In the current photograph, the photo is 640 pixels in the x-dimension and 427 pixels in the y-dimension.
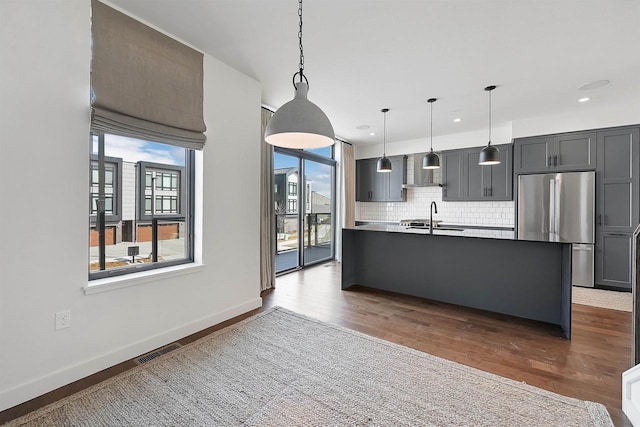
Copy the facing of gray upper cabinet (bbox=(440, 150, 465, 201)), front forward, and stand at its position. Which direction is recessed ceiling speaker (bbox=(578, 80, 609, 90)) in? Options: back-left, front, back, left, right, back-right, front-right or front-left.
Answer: front-left

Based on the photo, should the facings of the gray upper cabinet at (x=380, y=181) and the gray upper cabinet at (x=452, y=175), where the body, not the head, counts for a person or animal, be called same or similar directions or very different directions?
same or similar directions

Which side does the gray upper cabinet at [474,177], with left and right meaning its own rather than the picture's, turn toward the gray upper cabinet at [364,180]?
right

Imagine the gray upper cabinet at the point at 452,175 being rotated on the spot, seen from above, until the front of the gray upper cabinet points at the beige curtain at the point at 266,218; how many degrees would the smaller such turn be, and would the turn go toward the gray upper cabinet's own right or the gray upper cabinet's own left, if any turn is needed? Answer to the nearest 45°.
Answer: approximately 45° to the gray upper cabinet's own right

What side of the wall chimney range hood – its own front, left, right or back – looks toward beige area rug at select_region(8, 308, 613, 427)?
front

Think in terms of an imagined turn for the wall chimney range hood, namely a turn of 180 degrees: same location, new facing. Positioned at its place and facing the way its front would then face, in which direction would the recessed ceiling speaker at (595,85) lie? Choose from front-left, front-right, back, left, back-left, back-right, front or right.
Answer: back-right

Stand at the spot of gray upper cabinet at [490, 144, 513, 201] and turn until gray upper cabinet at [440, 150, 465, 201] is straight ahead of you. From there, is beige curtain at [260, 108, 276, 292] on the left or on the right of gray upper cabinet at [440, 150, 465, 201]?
left

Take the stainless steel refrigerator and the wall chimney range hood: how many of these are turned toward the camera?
2

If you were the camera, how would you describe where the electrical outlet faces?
facing the viewer and to the right of the viewer

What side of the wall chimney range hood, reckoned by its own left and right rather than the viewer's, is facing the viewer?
front

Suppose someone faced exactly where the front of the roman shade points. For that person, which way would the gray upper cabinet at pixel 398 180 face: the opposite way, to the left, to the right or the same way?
to the right

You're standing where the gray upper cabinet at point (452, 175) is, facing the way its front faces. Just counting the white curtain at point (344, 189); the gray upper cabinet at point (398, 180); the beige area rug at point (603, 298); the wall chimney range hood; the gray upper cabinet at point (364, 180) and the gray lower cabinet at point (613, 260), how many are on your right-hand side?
4

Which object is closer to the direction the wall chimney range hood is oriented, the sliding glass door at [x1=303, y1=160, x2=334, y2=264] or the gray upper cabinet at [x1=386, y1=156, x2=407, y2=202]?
the sliding glass door

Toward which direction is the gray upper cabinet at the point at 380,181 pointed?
toward the camera

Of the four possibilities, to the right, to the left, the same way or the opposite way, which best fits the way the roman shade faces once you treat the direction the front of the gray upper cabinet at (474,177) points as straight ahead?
to the left

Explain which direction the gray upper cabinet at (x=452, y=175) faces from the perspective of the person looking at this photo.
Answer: facing the viewer

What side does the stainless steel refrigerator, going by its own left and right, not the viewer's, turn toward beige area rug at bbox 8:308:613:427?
front
